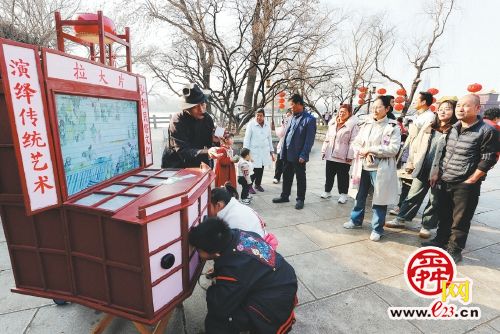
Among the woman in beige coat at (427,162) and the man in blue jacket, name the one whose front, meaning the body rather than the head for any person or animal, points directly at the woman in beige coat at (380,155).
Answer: the woman in beige coat at (427,162)

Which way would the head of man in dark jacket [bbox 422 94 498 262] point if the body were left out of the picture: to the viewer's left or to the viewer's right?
to the viewer's left

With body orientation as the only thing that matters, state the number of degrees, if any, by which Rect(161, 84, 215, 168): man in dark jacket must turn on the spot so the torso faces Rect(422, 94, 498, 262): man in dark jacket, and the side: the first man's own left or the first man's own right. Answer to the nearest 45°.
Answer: approximately 45° to the first man's own left

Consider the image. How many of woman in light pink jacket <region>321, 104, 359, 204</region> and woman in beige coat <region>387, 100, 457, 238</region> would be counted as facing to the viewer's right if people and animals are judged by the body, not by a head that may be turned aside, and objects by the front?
0

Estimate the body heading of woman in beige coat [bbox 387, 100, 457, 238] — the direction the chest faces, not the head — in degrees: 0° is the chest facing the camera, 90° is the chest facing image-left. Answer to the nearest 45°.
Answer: approximately 45°

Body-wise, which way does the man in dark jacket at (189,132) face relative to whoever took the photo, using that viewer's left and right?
facing the viewer and to the right of the viewer

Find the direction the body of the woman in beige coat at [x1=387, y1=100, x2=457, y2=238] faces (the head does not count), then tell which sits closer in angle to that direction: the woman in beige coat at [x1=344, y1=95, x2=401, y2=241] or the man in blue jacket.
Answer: the woman in beige coat

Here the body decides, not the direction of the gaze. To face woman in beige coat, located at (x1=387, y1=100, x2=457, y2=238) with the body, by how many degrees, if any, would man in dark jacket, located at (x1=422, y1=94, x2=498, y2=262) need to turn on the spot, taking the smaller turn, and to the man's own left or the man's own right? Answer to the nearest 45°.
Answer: approximately 90° to the man's own right

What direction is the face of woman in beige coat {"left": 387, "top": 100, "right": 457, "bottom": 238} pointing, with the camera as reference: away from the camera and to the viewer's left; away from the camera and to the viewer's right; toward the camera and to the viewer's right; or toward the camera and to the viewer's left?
toward the camera and to the viewer's left
